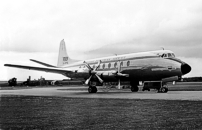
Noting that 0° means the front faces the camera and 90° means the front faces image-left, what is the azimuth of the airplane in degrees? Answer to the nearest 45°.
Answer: approximately 315°
